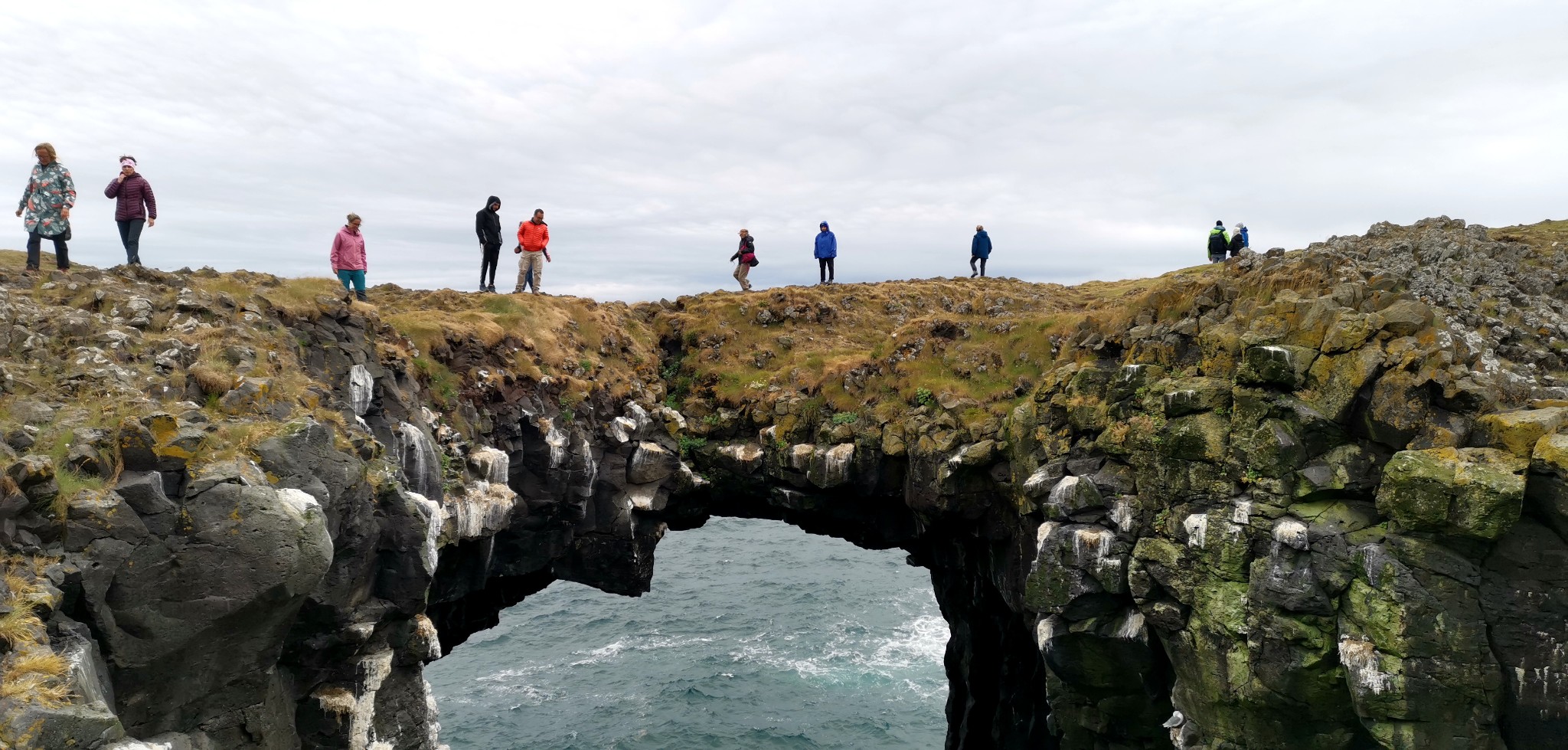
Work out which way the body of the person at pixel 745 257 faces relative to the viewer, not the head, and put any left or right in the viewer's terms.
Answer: facing the viewer and to the left of the viewer

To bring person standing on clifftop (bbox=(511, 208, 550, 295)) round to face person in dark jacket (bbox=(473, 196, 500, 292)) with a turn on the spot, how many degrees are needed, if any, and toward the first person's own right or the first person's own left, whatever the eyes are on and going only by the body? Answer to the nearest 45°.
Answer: approximately 45° to the first person's own right

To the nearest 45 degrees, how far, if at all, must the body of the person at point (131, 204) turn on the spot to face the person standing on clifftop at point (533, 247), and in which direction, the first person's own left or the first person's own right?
approximately 135° to the first person's own left

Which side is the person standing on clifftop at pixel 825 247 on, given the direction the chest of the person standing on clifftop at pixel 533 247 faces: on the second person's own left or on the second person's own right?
on the second person's own left

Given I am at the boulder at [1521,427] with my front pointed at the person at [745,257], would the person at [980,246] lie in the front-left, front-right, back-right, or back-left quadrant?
front-right

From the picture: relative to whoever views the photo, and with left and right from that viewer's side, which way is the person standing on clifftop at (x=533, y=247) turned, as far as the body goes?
facing the viewer

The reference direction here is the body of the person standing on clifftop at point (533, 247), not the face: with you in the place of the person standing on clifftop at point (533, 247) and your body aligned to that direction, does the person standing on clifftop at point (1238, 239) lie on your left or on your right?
on your left

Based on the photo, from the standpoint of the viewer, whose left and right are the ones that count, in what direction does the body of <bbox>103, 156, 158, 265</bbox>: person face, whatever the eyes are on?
facing the viewer

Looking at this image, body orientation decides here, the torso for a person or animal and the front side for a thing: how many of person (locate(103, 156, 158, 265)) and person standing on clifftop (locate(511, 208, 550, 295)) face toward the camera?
2

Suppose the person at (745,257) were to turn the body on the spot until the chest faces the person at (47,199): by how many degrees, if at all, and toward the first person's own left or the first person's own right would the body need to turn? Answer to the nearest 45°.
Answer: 0° — they already face them

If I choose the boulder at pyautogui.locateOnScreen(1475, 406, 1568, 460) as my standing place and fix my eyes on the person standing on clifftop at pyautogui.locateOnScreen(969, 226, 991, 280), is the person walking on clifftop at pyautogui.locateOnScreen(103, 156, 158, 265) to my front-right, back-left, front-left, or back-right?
front-left
